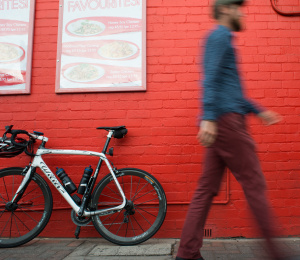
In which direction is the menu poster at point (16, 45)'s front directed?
toward the camera

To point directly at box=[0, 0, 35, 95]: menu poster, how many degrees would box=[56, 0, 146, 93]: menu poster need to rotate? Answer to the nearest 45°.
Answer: approximately 90° to its right

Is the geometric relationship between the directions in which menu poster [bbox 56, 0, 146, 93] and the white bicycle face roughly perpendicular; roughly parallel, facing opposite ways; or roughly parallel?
roughly perpendicular

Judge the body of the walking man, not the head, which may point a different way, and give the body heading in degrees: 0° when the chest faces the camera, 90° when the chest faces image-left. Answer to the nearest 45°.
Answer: approximately 270°

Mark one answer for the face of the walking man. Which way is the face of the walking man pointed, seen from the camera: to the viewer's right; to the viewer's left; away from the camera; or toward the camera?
to the viewer's right

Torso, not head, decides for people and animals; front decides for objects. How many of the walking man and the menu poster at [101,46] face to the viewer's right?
1

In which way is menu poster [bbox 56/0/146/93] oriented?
toward the camera

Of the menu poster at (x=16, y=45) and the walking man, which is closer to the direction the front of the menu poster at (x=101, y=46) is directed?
the walking man

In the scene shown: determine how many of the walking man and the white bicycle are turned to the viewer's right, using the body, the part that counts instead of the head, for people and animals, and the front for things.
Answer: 1

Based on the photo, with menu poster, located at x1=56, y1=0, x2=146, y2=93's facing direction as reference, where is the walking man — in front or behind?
in front

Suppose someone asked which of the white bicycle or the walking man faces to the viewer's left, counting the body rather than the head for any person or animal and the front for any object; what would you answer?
the white bicycle

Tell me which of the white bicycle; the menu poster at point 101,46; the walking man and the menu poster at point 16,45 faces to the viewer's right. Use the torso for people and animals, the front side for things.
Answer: the walking man

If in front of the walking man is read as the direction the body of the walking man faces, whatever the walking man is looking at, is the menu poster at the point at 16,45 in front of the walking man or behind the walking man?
behind

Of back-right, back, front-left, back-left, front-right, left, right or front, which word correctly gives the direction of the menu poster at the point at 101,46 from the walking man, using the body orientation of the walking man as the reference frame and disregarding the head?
back-left

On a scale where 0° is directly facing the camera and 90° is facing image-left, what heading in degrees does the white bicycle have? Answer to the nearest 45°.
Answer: approximately 90°
